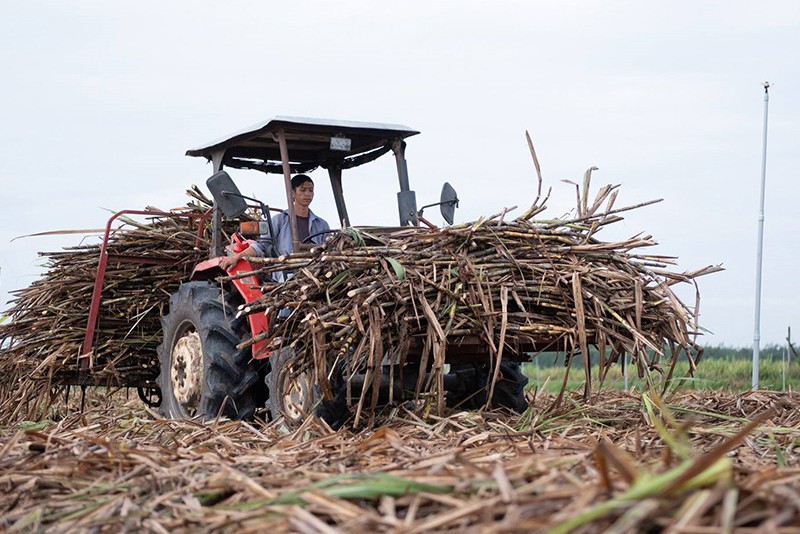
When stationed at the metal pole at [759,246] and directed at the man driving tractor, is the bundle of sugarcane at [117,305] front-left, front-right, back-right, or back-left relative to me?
front-right

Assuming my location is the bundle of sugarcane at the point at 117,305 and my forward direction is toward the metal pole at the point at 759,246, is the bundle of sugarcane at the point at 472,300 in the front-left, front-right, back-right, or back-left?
front-right

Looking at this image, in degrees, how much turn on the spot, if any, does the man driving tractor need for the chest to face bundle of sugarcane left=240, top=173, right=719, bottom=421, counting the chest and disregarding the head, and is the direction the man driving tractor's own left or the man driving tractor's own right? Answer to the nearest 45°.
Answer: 0° — they already face it

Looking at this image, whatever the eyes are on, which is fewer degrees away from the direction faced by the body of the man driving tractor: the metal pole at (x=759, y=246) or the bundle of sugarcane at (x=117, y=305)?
the metal pole

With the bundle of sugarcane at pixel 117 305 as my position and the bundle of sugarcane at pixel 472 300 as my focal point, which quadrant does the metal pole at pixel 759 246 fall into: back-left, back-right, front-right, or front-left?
front-left

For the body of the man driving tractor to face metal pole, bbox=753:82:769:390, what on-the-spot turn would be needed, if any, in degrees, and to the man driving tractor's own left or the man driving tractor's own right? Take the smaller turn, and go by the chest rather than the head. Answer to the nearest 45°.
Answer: approximately 90° to the man driving tractor's own left

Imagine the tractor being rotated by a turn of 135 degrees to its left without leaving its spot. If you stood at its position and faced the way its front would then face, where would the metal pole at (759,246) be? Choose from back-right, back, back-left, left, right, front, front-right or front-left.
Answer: front-right
